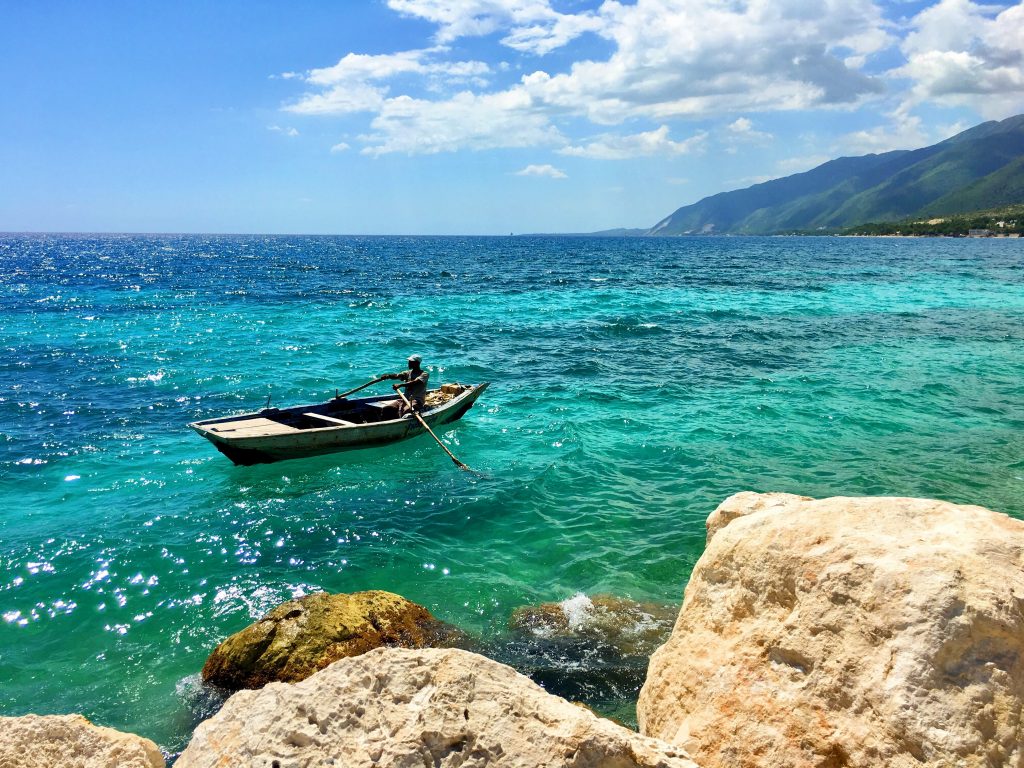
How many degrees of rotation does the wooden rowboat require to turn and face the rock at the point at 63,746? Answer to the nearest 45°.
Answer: approximately 135° to its right

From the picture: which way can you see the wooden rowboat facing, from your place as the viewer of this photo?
facing away from the viewer and to the right of the viewer

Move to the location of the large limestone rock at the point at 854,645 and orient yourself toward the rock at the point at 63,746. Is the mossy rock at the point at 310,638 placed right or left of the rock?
right

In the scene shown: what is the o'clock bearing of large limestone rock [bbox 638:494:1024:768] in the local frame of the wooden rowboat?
The large limestone rock is roughly at 4 o'clock from the wooden rowboat.

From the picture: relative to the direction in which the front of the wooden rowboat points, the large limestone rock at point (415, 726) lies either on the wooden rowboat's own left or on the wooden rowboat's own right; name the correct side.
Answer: on the wooden rowboat's own right

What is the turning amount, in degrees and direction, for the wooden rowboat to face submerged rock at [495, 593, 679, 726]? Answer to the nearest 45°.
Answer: approximately 135° to its right
